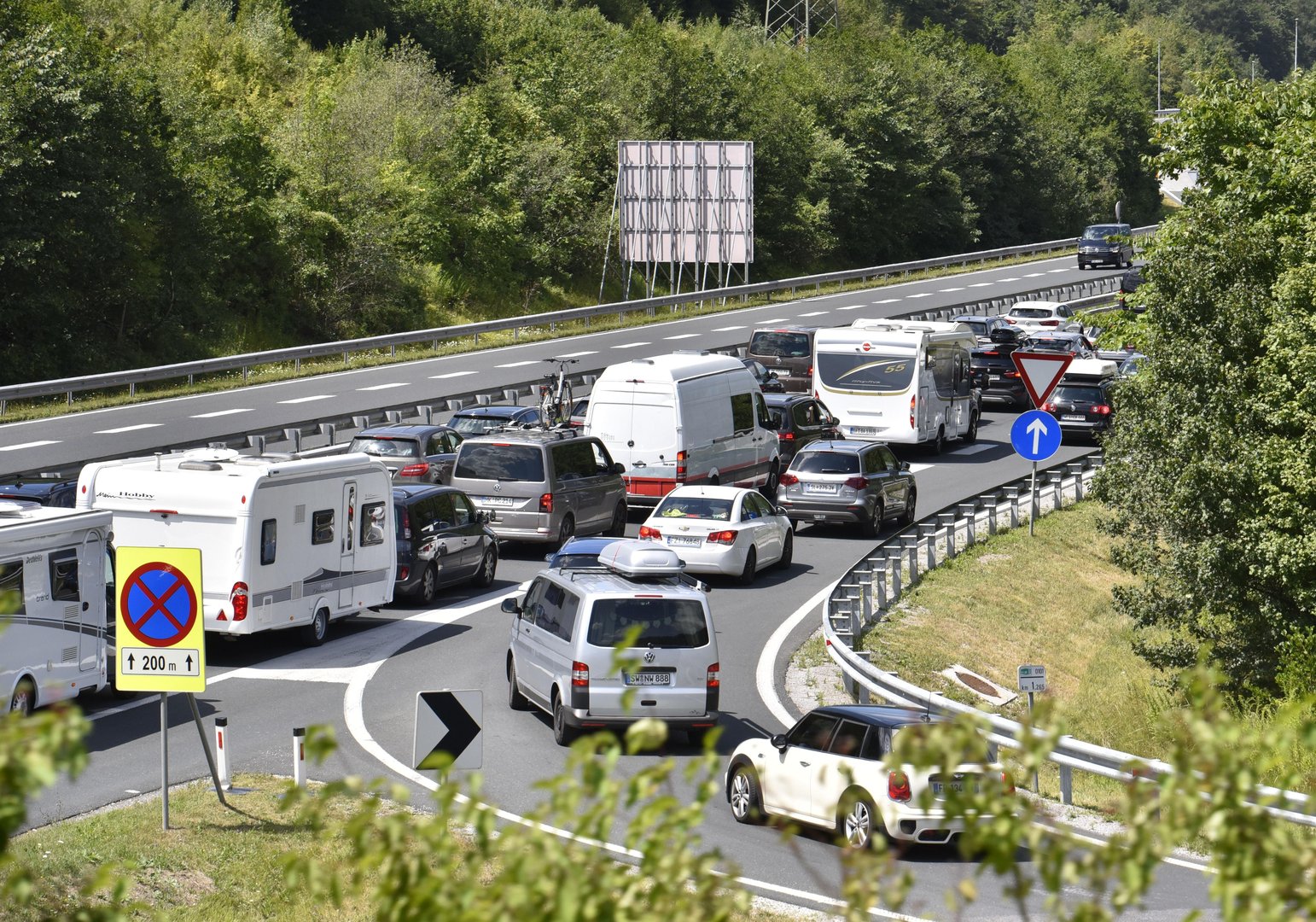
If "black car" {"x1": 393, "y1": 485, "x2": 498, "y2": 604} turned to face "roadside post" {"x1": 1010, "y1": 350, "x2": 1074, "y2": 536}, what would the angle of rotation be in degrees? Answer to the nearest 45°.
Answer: approximately 45° to its right

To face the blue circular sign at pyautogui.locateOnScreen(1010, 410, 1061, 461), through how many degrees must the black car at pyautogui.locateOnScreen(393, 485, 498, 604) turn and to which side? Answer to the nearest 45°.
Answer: approximately 45° to its right

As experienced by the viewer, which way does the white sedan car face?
facing away from the viewer and to the right of the viewer

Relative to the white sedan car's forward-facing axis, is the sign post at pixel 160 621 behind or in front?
behind

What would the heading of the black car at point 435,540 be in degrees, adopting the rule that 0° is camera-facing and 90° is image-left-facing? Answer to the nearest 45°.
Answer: approximately 225°

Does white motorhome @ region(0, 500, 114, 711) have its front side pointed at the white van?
yes

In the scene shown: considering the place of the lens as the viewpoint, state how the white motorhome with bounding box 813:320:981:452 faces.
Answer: facing away from the viewer and to the right of the viewer
